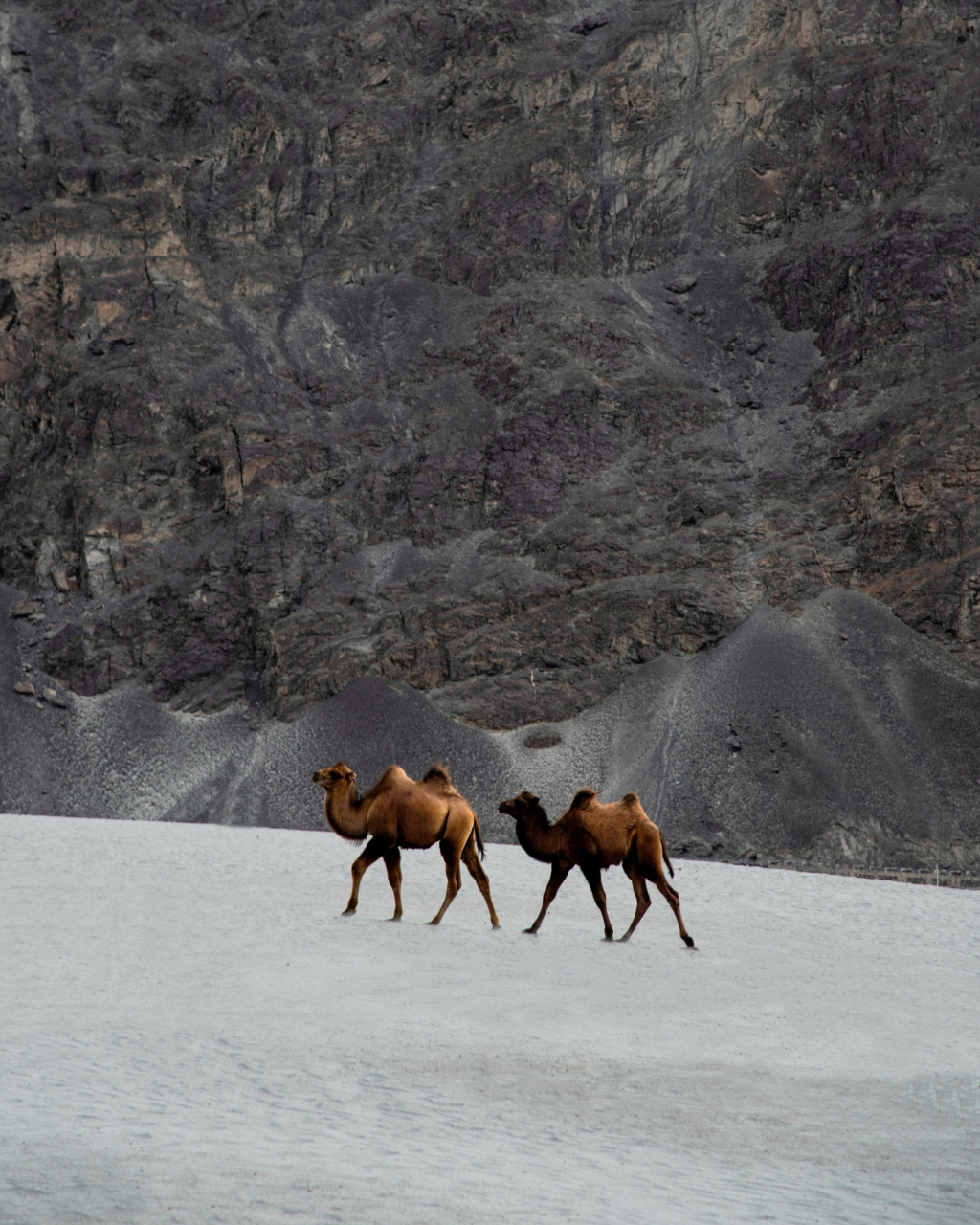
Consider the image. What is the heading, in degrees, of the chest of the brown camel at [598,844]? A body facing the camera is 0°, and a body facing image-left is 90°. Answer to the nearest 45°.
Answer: approximately 90°

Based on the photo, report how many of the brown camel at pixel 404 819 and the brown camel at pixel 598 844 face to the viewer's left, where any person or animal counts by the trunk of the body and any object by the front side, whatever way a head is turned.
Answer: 2

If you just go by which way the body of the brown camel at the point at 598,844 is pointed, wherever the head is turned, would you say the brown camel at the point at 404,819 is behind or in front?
in front

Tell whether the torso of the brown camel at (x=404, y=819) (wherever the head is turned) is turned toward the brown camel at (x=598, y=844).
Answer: no

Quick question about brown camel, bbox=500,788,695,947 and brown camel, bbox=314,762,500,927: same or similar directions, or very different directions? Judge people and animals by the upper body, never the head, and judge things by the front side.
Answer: same or similar directions

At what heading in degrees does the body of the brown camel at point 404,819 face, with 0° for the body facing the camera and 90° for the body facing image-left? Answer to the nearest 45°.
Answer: approximately 90°
